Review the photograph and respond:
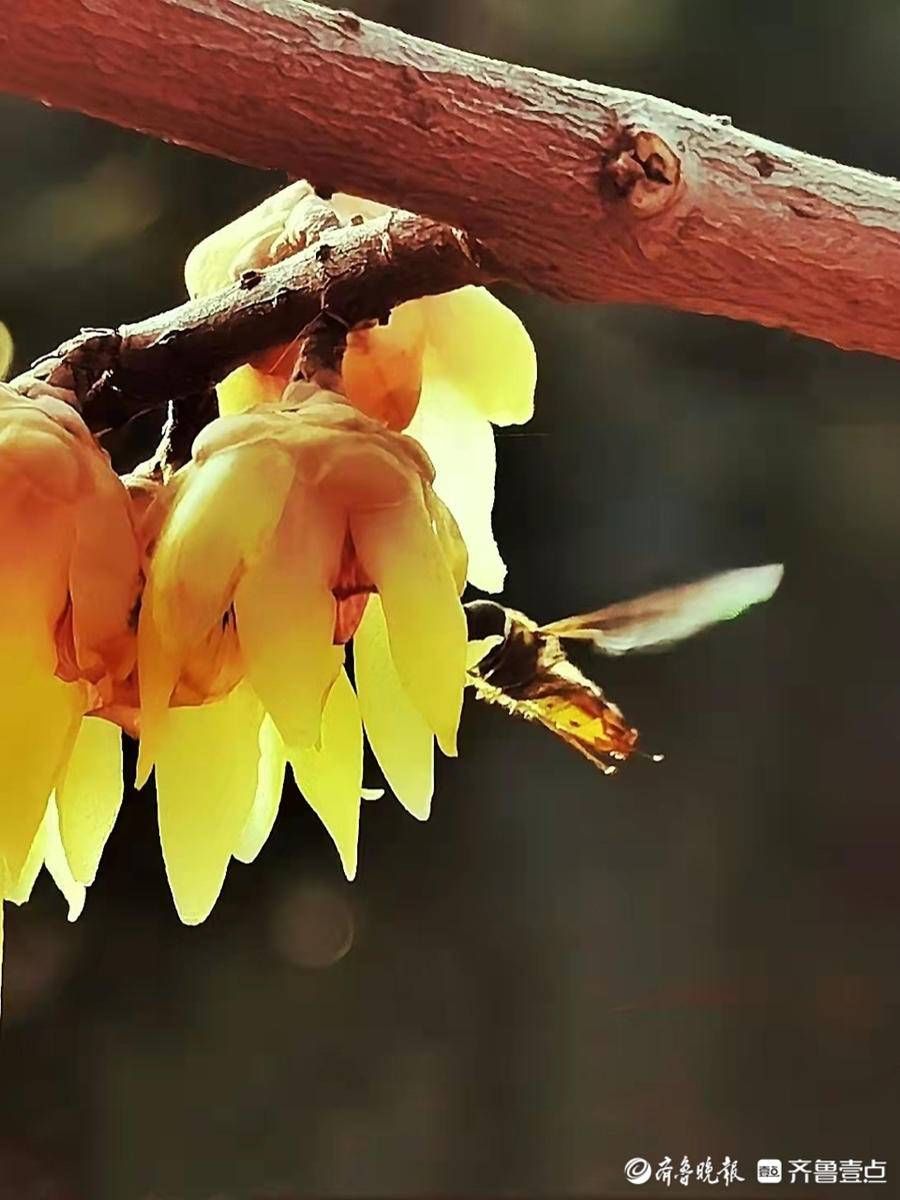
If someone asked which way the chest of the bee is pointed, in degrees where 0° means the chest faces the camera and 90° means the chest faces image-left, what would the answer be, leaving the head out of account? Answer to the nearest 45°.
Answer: approximately 90°
